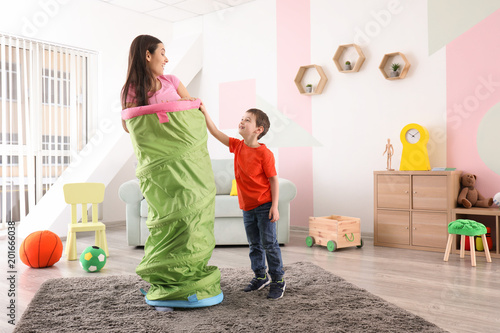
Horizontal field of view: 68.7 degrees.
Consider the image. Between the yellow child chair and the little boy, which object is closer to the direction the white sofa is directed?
the little boy

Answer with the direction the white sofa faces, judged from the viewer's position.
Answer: facing the viewer

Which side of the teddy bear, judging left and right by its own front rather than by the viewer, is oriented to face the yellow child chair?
right

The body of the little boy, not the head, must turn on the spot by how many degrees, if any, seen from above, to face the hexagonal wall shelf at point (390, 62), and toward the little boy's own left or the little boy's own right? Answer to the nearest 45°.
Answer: approximately 180°

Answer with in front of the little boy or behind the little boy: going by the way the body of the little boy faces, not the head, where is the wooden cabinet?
behind

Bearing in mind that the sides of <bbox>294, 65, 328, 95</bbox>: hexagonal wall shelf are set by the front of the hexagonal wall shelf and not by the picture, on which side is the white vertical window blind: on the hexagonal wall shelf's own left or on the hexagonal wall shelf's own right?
on the hexagonal wall shelf's own right

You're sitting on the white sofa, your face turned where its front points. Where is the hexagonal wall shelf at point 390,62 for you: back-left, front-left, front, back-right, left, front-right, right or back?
left

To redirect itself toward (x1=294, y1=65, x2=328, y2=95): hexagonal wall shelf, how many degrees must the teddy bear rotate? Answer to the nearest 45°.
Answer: approximately 135° to its right

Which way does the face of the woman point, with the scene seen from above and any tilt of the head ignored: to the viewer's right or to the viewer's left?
to the viewer's right

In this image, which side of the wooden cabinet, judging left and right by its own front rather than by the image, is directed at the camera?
front

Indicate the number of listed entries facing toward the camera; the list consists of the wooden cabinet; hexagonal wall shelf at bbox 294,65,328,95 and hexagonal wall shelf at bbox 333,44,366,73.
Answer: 3

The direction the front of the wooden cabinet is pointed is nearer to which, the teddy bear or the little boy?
the little boy

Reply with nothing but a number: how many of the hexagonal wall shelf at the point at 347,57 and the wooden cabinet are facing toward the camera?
2
